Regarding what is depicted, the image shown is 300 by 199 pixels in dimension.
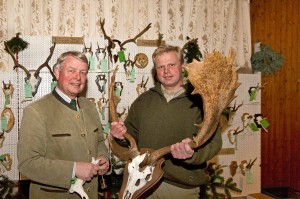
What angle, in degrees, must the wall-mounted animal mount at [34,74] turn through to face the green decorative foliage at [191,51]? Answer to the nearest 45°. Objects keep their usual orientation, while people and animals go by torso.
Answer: approximately 90° to its left

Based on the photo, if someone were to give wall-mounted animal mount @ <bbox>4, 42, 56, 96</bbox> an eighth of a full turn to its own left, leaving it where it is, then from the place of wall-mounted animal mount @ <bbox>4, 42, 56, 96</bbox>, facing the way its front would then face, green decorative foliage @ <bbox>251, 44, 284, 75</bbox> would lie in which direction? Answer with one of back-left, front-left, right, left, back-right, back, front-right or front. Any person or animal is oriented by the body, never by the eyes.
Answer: front-left

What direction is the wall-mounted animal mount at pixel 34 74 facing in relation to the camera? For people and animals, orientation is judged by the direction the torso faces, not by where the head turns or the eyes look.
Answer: toward the camera

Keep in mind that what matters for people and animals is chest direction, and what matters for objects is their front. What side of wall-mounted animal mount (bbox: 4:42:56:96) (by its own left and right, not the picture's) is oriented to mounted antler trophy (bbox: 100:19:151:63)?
left

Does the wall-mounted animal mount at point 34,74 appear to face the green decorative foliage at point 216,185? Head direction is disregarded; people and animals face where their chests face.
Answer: no
